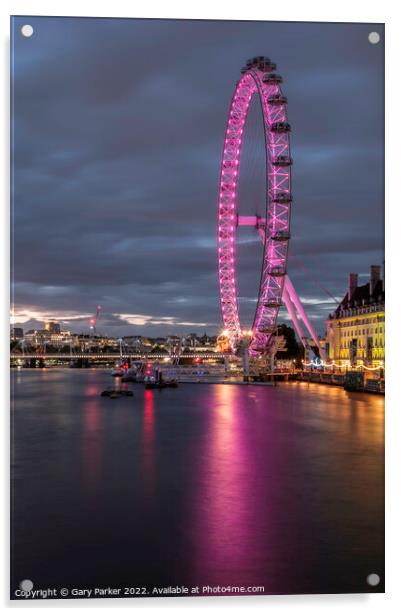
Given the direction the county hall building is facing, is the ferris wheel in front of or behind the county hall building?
in front

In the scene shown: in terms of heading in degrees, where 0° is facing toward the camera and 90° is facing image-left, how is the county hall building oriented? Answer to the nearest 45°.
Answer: approximately 45°

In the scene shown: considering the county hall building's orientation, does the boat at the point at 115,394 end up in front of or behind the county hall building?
in front
